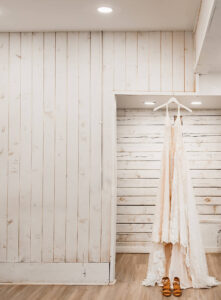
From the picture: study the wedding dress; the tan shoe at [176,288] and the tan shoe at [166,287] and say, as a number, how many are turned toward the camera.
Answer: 3

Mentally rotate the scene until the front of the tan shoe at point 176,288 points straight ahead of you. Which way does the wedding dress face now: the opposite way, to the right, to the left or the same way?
the same way

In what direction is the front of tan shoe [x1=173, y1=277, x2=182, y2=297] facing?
toward the camera

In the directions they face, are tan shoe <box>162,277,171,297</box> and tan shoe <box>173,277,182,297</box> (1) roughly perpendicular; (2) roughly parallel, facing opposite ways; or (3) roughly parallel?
roughly parallel

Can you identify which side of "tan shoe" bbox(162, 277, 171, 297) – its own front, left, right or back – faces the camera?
front

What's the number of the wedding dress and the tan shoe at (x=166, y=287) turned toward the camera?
2
